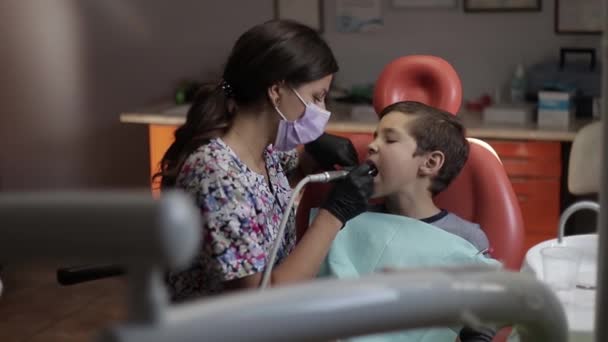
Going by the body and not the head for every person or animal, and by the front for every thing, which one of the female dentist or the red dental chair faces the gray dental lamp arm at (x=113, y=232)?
the red dental chair

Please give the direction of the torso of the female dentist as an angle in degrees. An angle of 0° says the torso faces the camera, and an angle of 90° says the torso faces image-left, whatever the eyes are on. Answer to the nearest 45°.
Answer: approximately 270°

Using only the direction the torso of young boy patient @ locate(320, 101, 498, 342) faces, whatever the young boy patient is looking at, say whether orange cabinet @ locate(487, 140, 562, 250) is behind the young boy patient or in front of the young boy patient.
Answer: behind

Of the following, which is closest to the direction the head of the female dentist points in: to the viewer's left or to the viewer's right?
to the viewer's right

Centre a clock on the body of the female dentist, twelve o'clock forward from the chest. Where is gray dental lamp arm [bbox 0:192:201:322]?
The gray dental lamp arm is roughly at 3 o'clock from the female dentist.

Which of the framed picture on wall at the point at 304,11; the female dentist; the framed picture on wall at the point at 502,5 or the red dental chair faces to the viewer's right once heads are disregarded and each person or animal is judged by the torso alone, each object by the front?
the female dentist

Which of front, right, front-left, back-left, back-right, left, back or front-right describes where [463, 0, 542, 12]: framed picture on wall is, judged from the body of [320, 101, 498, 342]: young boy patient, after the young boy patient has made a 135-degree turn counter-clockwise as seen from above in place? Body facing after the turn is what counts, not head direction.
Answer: left

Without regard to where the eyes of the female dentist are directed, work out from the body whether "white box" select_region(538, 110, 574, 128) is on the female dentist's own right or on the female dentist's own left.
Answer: on the female dentist's own left

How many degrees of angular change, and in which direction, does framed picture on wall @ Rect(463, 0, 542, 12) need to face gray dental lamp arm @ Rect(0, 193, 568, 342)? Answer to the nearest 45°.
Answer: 0° — it already faces it

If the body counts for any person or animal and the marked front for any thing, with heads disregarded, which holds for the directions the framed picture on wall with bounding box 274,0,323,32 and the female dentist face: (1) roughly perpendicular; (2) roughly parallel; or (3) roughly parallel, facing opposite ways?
roughly perpendicular

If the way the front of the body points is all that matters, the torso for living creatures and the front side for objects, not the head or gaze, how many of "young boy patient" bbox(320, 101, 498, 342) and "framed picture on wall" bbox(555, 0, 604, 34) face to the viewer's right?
0
